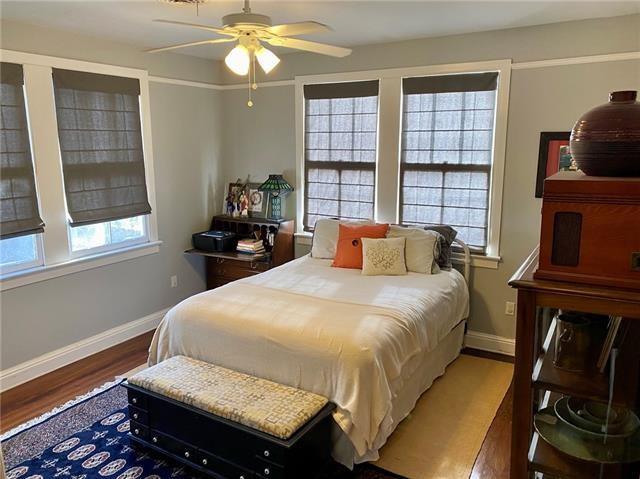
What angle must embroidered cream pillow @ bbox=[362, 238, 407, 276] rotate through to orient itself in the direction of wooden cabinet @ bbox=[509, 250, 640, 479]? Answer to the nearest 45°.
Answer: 0° — it already faces it

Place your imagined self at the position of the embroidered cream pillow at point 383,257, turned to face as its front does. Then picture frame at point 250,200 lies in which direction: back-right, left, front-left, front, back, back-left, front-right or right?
back-right

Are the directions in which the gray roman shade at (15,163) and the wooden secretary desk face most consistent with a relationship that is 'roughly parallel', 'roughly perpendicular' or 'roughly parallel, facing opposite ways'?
roughly perpendicular

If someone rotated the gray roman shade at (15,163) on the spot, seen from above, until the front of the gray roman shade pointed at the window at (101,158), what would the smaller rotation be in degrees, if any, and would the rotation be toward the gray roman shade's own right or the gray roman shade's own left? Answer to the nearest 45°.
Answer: approximately 90° to the gray roman shade's own left

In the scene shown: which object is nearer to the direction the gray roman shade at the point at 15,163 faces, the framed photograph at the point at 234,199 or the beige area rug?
the beige area rug

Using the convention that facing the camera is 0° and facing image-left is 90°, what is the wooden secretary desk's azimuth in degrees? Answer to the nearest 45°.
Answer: approximately 45°

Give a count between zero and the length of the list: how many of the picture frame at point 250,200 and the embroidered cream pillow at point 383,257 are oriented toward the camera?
2

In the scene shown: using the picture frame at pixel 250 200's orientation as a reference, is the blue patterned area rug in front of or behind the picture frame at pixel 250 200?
in front

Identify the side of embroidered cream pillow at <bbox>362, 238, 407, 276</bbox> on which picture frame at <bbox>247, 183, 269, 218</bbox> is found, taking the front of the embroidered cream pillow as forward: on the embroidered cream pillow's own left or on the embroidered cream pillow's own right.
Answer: on the embroidered cream pillow's own right

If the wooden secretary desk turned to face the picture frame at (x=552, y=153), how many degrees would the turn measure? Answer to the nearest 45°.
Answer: approximately 90° to its left

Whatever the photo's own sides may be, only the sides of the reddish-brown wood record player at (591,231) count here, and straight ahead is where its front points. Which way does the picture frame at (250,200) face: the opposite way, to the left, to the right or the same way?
to the left

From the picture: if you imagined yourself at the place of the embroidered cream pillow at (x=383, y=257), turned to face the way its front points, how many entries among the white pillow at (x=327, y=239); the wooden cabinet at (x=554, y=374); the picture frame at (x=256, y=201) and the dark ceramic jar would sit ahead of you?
2

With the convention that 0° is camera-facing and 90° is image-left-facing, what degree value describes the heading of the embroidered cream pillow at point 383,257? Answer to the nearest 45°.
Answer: approximately 0°
